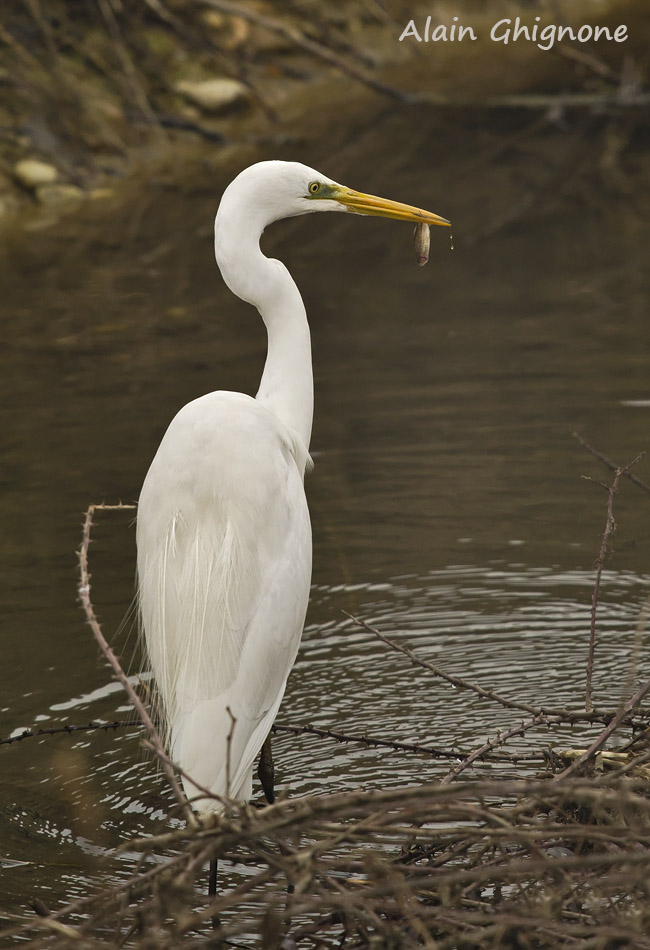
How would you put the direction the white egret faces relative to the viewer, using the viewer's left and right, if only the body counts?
facing away from the viewer and to the right of the viewer
